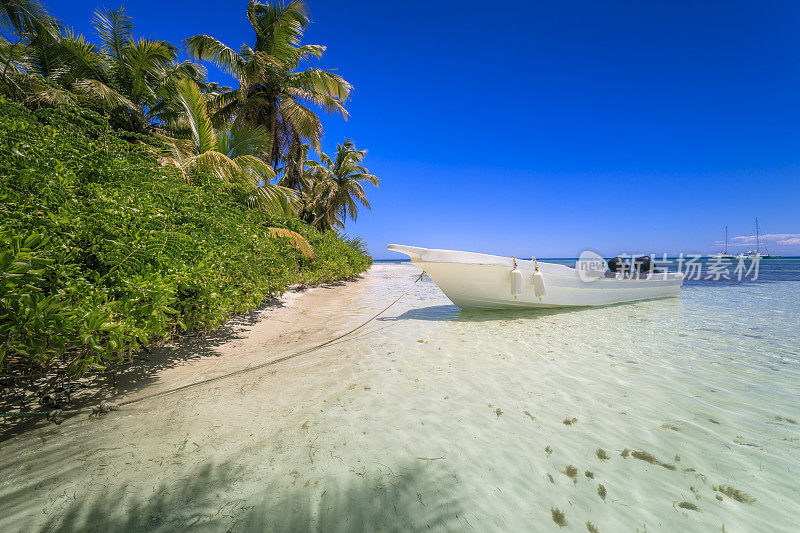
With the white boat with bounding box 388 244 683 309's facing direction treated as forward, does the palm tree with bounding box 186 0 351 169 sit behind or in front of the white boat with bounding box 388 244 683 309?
in front

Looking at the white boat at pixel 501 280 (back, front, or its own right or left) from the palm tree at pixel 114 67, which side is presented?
front

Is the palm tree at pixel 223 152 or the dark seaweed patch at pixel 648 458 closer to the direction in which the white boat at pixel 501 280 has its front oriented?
the palm tree

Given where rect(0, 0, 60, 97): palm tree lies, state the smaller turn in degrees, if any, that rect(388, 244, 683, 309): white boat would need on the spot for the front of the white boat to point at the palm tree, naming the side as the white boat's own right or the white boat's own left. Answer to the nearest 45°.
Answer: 0° — it already faces it

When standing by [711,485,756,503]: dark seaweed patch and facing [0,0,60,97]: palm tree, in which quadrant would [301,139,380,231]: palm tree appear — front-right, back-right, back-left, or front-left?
front-right

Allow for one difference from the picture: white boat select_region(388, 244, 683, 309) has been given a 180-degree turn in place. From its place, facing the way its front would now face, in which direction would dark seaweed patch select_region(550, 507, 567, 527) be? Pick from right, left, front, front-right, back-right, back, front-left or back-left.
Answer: right

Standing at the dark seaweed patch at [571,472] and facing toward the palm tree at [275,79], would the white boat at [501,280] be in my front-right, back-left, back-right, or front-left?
front-right

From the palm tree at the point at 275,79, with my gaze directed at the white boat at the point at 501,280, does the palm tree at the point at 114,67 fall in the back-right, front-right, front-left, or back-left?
back-right

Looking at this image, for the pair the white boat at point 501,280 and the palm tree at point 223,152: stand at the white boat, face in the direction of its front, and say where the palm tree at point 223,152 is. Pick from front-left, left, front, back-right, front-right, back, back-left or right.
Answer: front

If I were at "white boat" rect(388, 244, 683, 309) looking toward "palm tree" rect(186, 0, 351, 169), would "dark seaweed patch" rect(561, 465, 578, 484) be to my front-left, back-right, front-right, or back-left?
back-left

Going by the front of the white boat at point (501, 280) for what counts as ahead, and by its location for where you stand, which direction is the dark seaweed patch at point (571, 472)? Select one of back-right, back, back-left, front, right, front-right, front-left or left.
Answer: left

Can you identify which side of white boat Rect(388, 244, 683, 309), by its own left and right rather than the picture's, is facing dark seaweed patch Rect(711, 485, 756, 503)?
left

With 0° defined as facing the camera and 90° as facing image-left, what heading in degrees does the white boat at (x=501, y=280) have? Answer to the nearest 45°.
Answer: approximately 90°
